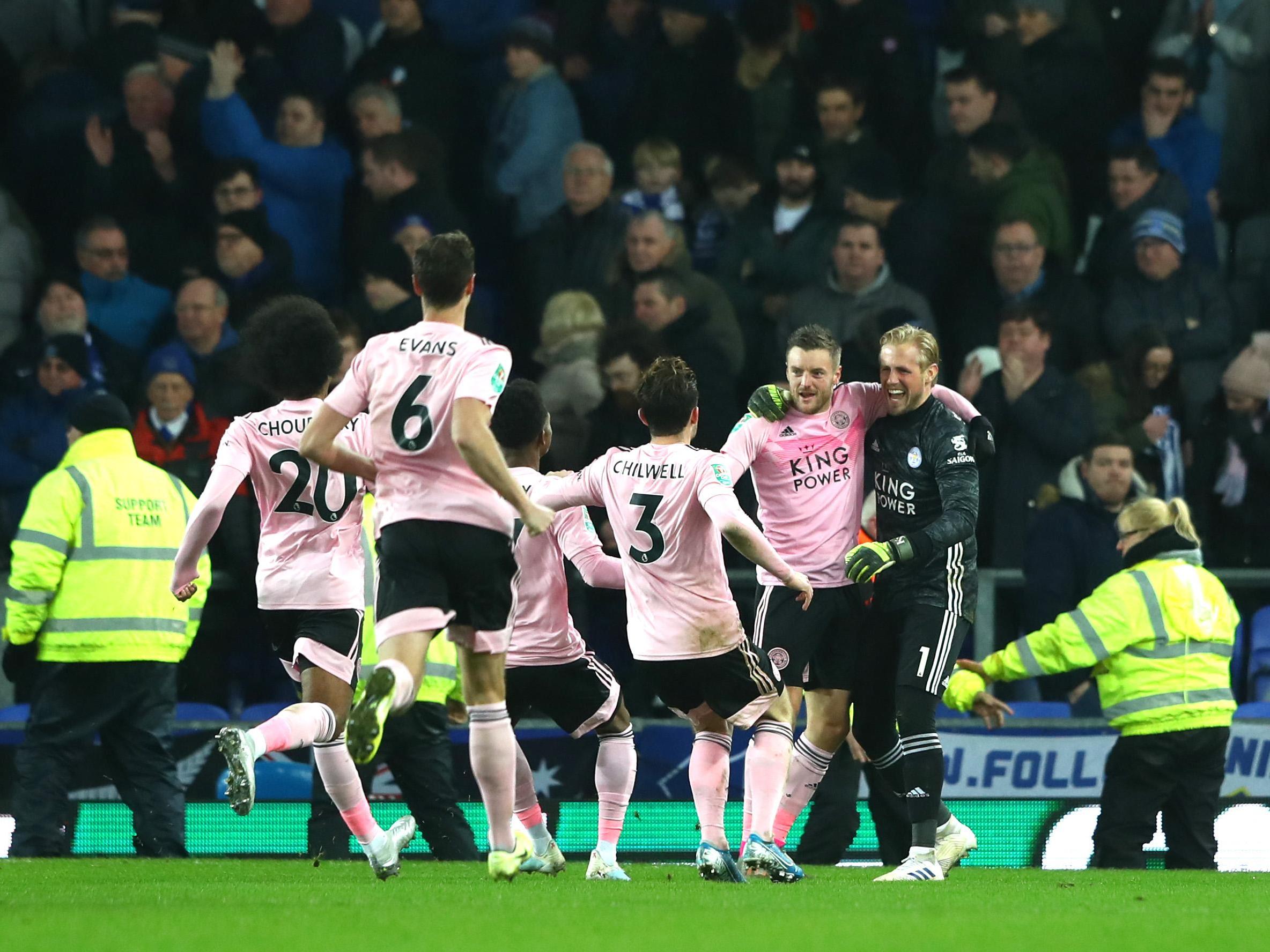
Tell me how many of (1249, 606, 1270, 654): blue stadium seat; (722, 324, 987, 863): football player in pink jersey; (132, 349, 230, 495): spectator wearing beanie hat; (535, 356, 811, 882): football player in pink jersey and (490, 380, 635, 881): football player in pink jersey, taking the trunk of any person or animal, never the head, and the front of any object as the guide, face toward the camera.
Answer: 3

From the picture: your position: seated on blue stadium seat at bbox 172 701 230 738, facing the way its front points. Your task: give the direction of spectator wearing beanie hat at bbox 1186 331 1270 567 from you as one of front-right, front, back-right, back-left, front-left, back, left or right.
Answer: left

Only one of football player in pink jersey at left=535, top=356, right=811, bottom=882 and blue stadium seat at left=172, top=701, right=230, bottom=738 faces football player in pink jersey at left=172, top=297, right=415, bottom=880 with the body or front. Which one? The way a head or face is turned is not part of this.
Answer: the blue stadium seat

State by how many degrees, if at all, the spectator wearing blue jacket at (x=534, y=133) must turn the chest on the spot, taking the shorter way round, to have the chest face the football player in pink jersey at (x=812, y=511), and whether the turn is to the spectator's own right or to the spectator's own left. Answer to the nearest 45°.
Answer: approximately 90° to the spectator's own left

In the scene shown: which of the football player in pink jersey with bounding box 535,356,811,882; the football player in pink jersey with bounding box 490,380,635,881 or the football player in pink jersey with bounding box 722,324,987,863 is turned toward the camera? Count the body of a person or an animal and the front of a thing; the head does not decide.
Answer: the football player in pink jersey with bounding box 722,324,987,863

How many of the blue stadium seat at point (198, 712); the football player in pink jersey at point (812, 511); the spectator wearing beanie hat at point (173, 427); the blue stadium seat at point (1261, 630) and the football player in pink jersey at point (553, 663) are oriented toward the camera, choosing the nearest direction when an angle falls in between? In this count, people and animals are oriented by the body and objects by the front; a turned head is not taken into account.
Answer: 4

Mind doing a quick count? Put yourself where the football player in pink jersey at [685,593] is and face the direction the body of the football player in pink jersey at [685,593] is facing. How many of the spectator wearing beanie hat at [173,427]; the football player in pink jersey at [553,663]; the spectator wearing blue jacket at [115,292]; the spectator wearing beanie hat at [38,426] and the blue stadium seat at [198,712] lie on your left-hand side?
5

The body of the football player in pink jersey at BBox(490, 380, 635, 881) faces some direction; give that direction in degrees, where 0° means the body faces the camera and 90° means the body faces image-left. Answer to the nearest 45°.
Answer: approximately 225°

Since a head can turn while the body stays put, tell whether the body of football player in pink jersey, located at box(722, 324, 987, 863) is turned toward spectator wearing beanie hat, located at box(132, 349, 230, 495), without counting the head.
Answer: no

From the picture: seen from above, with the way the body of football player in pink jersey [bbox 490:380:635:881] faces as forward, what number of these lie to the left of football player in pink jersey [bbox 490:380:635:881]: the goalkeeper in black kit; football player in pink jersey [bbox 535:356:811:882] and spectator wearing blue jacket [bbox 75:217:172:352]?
1

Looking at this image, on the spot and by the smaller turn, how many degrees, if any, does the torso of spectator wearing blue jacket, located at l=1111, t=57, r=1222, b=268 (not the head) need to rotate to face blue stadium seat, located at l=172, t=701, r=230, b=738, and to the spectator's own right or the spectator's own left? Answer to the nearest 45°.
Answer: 0° — they already face it

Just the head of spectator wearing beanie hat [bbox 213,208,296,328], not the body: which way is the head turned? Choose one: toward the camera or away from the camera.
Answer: toward the camera

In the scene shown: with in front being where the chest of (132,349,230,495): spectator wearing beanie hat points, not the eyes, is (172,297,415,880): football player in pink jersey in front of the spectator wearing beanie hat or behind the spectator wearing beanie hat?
in front

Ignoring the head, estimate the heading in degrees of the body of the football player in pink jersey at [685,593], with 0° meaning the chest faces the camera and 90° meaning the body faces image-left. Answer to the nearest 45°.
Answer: approximately 225°

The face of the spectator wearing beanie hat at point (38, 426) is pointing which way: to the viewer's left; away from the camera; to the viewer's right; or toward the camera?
toward the camera
